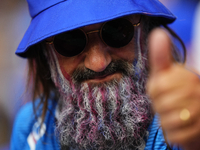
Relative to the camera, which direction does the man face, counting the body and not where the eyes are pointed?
toward the camera

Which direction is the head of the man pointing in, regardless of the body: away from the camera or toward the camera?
toward the camera
